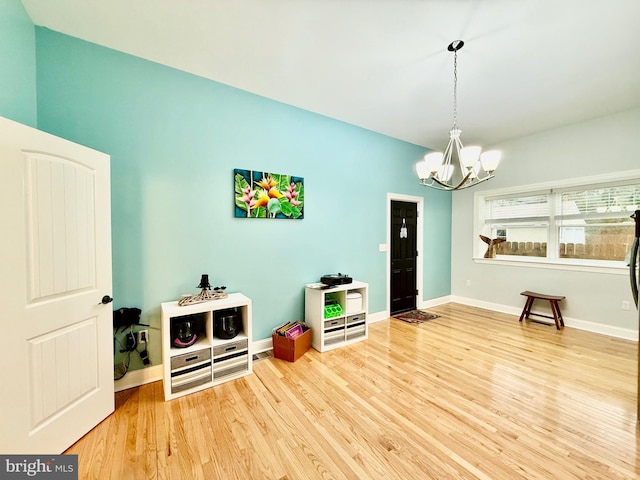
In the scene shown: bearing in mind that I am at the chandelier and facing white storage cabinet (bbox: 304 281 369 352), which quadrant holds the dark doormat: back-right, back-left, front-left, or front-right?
front-right

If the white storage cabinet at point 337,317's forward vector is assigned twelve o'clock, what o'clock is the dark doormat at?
The dark doormat is roughly at 9 o'clock from the white storage cabinet.

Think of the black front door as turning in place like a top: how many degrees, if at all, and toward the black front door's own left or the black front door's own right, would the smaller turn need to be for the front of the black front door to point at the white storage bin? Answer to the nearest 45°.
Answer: approximately 90° to the black front door's own right

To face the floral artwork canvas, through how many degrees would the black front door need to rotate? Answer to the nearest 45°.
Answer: approximately 90° to its right

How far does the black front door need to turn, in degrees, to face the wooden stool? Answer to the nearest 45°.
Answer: approximately 45° to its left

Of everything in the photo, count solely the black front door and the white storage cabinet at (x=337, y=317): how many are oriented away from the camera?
0

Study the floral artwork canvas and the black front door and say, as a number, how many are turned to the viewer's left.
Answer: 0

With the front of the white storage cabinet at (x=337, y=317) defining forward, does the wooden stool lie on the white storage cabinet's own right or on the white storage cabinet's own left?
on the white storage cabinet's own left

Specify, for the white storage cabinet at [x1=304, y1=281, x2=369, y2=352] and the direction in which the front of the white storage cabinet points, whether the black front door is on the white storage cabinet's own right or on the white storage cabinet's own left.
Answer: on the white storage cabinet's own left

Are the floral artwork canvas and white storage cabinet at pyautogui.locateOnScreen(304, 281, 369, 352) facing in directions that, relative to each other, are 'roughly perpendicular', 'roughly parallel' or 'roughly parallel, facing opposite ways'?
roughly parallel

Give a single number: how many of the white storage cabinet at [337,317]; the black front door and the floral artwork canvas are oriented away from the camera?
0

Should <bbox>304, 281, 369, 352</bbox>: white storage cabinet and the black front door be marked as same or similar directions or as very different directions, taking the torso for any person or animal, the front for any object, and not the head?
same or similar directions

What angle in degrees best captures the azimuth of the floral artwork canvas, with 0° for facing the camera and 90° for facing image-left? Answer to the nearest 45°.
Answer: approximately 315°

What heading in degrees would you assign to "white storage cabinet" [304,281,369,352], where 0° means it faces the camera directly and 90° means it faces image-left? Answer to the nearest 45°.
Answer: approximately 315°
